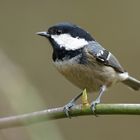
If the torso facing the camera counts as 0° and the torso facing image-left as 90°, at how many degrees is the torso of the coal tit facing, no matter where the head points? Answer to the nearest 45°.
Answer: approximately 90°
